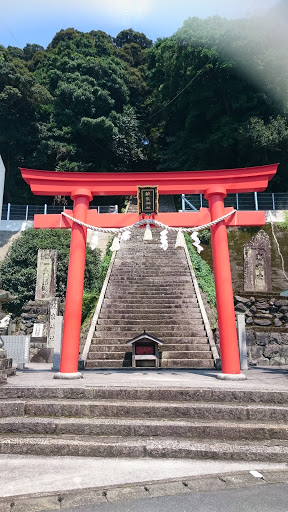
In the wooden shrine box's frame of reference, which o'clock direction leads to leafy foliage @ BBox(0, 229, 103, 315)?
The leafy foliage is roughly at 5 o'clock from the wooden shrine box.

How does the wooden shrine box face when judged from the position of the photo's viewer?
facing the viewer

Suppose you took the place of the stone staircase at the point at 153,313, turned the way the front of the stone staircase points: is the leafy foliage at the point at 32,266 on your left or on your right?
on your right

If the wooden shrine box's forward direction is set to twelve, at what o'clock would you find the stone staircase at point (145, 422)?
The stone staircase is roughly at 12 o'clock from the wooden shrine box.

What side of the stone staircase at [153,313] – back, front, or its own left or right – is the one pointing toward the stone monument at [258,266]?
left

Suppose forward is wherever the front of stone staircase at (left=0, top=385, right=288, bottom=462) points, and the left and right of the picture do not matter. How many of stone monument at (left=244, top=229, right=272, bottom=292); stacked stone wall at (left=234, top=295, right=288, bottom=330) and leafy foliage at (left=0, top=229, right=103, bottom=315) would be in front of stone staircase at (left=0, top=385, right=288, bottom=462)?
0

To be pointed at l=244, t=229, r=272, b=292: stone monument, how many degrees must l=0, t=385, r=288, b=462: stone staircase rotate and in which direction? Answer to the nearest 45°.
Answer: approximately 135° to its left

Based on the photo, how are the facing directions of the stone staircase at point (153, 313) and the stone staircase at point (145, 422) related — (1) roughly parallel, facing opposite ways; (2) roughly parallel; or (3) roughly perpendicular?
roughly parallel

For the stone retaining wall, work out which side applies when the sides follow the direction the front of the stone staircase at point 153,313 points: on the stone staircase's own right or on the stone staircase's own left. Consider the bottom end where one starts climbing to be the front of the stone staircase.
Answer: on the stone staircase's own left

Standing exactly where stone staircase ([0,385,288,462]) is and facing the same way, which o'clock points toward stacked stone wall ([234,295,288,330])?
The stacked stone wall is roughly at 7 o'clock from the stone staircase.

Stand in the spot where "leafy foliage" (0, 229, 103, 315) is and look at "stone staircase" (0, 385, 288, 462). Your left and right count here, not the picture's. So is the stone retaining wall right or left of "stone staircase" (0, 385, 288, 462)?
left

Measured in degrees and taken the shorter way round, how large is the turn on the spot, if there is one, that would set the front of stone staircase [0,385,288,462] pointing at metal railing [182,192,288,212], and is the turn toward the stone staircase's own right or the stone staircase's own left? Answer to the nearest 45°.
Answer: approximately 180°

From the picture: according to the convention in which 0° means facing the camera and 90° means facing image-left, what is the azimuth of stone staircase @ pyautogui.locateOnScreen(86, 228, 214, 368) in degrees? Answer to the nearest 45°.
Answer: approximately 0°

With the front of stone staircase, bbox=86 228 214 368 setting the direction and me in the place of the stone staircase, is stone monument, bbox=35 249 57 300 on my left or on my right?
on my right

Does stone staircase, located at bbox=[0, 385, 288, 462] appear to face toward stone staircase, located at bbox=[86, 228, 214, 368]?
no

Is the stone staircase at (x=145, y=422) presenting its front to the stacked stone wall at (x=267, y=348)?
no

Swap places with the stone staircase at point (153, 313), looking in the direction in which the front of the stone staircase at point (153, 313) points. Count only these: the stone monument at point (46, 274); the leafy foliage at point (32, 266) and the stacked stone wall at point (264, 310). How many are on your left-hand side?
1

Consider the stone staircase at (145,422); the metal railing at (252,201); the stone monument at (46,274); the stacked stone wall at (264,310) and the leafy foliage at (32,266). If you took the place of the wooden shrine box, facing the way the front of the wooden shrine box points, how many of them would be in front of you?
1

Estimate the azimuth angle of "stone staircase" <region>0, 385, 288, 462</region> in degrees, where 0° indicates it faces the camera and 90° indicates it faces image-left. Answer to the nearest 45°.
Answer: approximately 0°

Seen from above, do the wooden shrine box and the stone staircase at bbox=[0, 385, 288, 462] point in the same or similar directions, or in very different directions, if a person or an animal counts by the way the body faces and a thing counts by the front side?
same or similar directions
